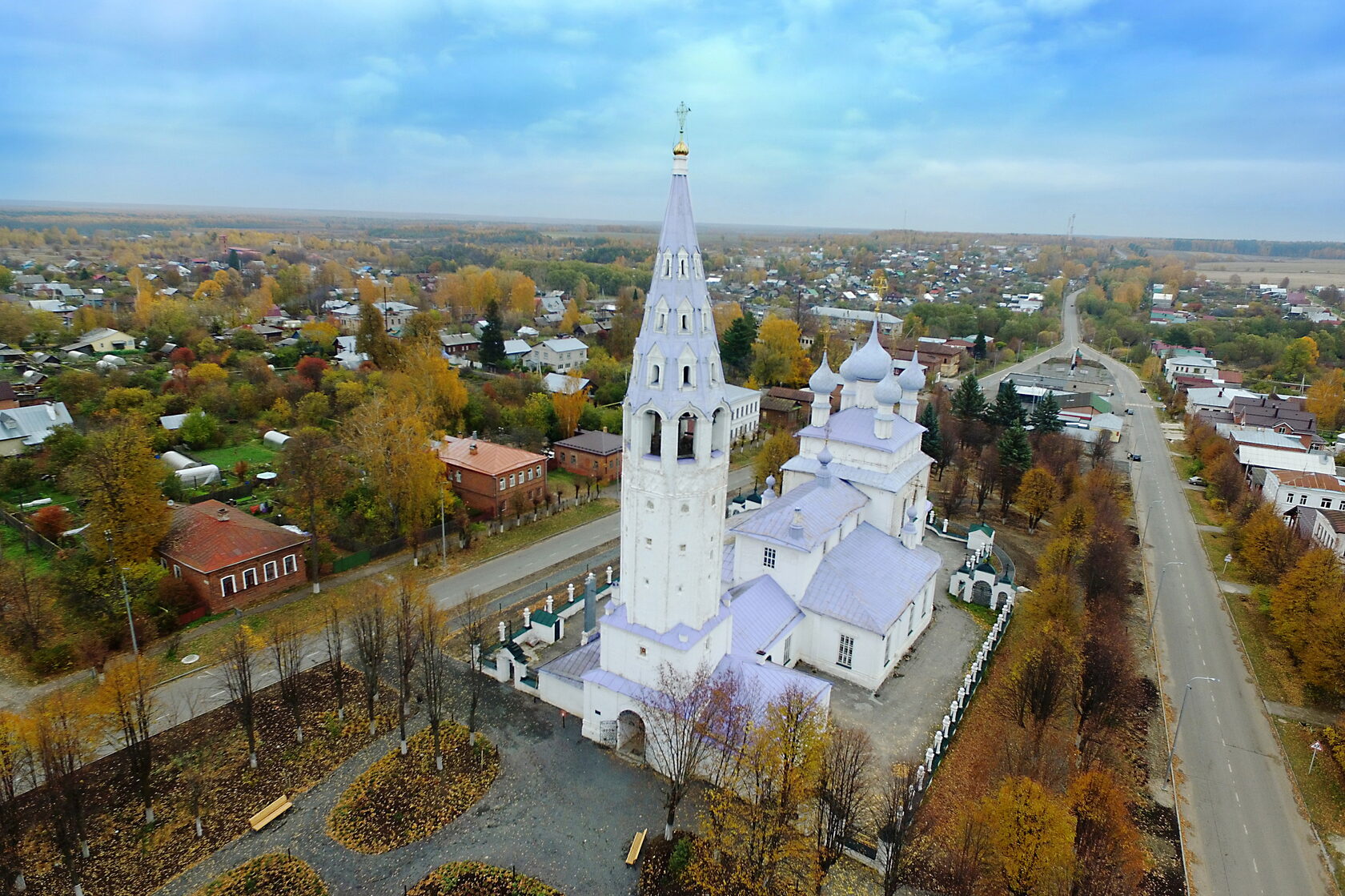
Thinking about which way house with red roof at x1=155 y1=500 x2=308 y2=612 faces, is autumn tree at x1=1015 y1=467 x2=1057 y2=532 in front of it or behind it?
in front

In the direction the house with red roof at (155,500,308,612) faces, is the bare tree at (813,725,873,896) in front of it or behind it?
in front

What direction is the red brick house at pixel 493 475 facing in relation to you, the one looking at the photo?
facing the viewer and to the right of the viewer

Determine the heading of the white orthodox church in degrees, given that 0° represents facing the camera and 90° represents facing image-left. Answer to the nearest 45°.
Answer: approximately 45°

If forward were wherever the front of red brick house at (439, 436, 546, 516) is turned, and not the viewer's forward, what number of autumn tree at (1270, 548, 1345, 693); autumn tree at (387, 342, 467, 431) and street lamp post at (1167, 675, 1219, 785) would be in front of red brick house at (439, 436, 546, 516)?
2

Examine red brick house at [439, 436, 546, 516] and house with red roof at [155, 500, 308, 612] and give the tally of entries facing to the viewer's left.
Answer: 0

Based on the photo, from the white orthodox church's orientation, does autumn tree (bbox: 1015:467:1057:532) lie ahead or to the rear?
to the rear

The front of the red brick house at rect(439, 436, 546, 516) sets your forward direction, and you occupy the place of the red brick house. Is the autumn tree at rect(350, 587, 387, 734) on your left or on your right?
on your right

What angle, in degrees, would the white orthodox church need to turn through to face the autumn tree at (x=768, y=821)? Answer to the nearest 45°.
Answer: approximately 45° to its left

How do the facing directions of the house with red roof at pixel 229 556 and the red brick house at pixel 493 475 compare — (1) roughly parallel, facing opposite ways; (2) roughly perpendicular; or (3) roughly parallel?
roughly parallel

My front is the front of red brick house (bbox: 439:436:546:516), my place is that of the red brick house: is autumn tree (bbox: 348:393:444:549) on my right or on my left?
on my right

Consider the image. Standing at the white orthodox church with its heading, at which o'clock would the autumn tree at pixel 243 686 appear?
The autumn tree is roughly at 1 o'clock from the white orthodox church.
